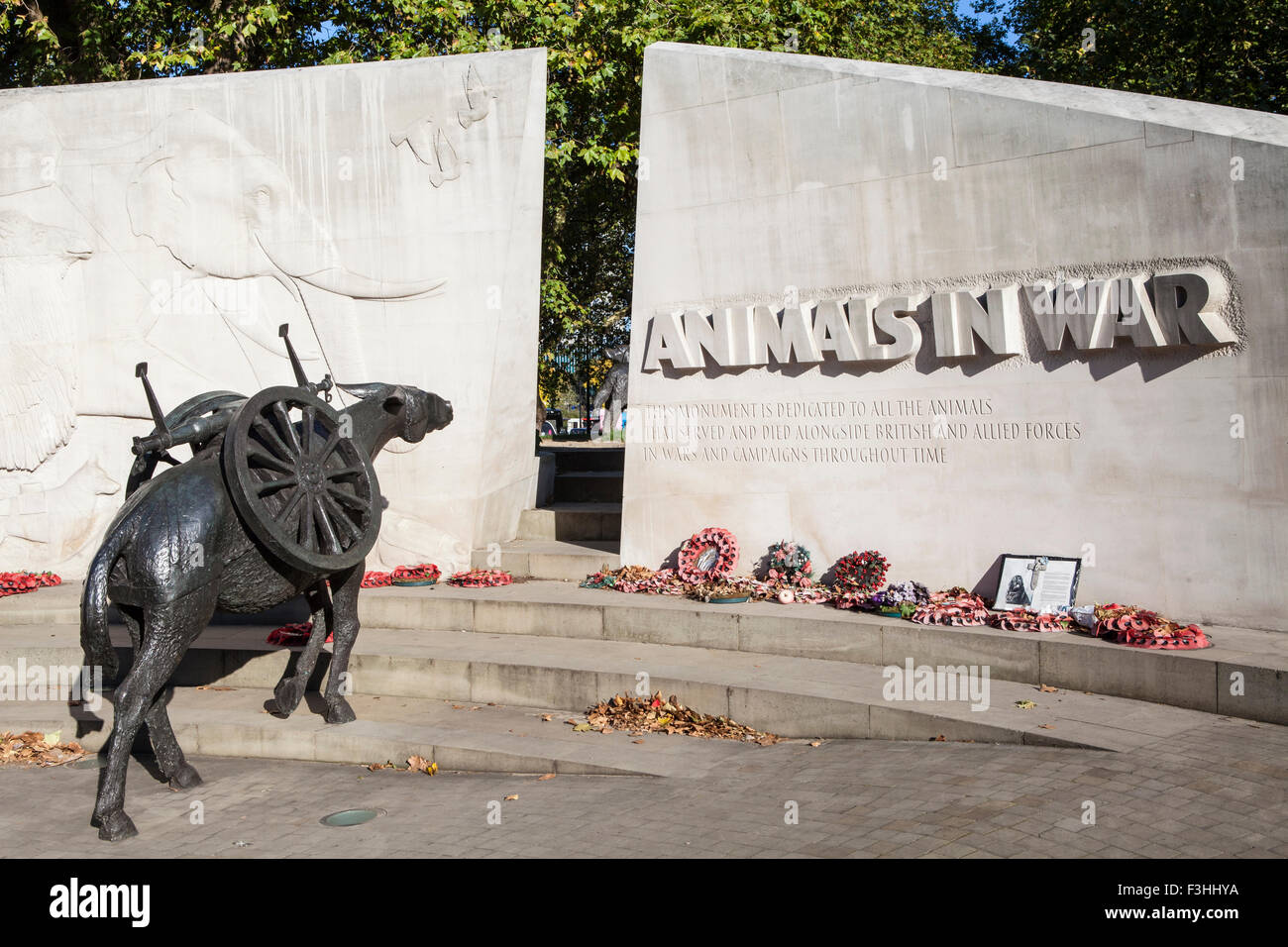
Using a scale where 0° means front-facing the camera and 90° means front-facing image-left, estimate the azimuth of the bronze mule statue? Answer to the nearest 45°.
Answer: approximately 225°

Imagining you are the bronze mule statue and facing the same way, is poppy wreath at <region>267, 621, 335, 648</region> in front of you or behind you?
in front

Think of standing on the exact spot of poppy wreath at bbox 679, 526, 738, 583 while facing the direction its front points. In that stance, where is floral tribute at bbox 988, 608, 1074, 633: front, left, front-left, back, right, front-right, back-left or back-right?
front-left

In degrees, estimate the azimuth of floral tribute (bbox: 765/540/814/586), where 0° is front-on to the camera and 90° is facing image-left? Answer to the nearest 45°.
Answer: approximately 0°

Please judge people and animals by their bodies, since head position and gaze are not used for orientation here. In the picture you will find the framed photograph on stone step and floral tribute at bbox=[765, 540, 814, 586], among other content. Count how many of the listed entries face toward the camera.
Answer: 2

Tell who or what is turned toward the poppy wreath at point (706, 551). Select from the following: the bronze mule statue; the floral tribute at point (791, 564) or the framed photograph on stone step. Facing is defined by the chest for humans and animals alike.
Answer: the bronze mule statue

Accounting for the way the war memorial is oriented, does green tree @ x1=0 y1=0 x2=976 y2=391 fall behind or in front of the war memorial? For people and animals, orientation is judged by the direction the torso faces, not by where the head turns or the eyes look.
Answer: behind

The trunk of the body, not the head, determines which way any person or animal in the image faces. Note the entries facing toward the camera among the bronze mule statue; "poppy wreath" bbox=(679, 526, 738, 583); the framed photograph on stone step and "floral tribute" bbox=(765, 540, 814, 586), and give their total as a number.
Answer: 3

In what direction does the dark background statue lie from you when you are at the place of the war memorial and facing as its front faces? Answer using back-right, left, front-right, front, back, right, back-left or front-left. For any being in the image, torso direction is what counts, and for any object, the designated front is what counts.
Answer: back

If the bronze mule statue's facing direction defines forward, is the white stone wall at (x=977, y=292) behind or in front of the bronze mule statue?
in front
